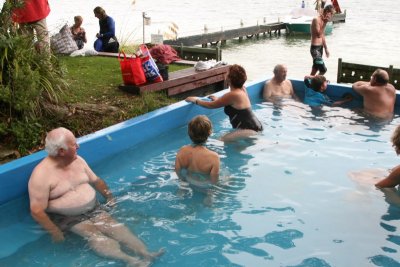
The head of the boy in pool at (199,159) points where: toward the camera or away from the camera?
away from the camera

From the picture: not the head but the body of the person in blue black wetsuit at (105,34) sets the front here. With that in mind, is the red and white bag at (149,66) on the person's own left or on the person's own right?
on the person's own left

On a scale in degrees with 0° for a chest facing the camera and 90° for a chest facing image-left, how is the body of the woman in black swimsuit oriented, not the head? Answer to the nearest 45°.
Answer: approximately 135°

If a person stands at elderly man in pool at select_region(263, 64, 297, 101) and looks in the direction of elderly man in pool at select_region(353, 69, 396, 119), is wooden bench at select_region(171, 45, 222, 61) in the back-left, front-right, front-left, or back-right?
back-left

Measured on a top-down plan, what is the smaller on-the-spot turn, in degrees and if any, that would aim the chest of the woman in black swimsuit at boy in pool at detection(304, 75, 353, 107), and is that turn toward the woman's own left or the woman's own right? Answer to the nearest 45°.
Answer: approximately 90° to the woman's own right

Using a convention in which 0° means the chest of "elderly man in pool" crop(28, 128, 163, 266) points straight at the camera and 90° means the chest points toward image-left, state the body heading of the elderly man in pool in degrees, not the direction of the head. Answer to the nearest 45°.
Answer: approximately 315°
